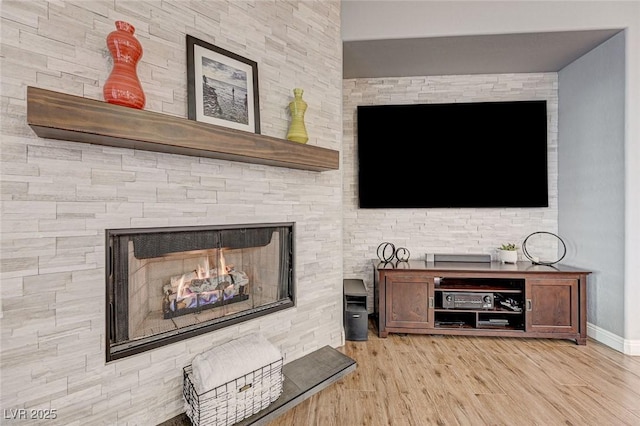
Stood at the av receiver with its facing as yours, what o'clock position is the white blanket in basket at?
The white blanket in basket is roughly at 1 o'clock from the av receiver.

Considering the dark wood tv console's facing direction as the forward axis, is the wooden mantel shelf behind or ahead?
ahead

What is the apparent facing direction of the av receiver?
toward the camera

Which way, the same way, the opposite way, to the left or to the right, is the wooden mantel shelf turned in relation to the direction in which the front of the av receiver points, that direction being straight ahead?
to the left

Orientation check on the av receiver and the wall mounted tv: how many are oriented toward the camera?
2

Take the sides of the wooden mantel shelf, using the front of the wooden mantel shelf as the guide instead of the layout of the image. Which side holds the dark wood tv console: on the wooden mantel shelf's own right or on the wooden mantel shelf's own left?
on the wooden mantel shelf's own left

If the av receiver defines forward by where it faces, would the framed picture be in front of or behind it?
in front

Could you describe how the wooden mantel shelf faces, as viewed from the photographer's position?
facing the viewer and to the right of the viewer

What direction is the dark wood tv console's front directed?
toward the camera

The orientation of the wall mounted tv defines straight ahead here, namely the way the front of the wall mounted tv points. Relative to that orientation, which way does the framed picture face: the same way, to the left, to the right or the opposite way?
to the left

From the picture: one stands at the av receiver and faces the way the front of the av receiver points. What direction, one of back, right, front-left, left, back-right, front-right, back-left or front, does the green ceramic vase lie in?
front-right

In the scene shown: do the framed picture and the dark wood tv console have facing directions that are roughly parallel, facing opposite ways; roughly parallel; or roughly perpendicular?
roughly perpendicular

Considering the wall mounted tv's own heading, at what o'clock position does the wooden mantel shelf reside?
The wooden mantel shelf is roughly at 1 o'clock from the wall mounted tv.
